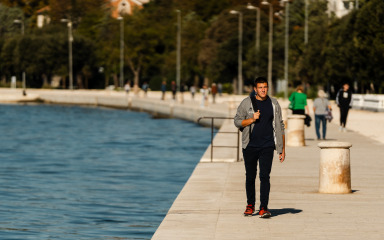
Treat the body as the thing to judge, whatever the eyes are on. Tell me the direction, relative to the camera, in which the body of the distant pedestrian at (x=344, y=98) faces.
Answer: toward the camera

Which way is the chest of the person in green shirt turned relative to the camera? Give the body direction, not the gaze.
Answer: away from the camera

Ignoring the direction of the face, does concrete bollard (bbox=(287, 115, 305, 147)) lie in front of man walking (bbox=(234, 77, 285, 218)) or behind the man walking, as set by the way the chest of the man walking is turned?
behind

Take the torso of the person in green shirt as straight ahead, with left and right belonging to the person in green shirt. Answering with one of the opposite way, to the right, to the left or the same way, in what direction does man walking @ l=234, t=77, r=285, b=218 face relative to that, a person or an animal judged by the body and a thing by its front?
the opposite way

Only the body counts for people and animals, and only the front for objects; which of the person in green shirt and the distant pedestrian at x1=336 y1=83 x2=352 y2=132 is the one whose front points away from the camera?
the person in green shirt

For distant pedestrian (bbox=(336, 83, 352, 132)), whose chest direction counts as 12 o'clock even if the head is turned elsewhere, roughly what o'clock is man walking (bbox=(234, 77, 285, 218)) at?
The man walking is roughly at 12 o'clock from the distant pedestrian.

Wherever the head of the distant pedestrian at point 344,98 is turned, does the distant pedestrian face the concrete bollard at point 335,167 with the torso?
yes

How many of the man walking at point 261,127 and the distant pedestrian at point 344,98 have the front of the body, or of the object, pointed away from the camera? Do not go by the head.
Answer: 0

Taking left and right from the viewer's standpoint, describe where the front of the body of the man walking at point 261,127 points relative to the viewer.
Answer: facing the viewer

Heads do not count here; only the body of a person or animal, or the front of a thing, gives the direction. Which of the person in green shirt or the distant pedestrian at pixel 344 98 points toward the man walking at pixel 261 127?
the distant pedestrian
